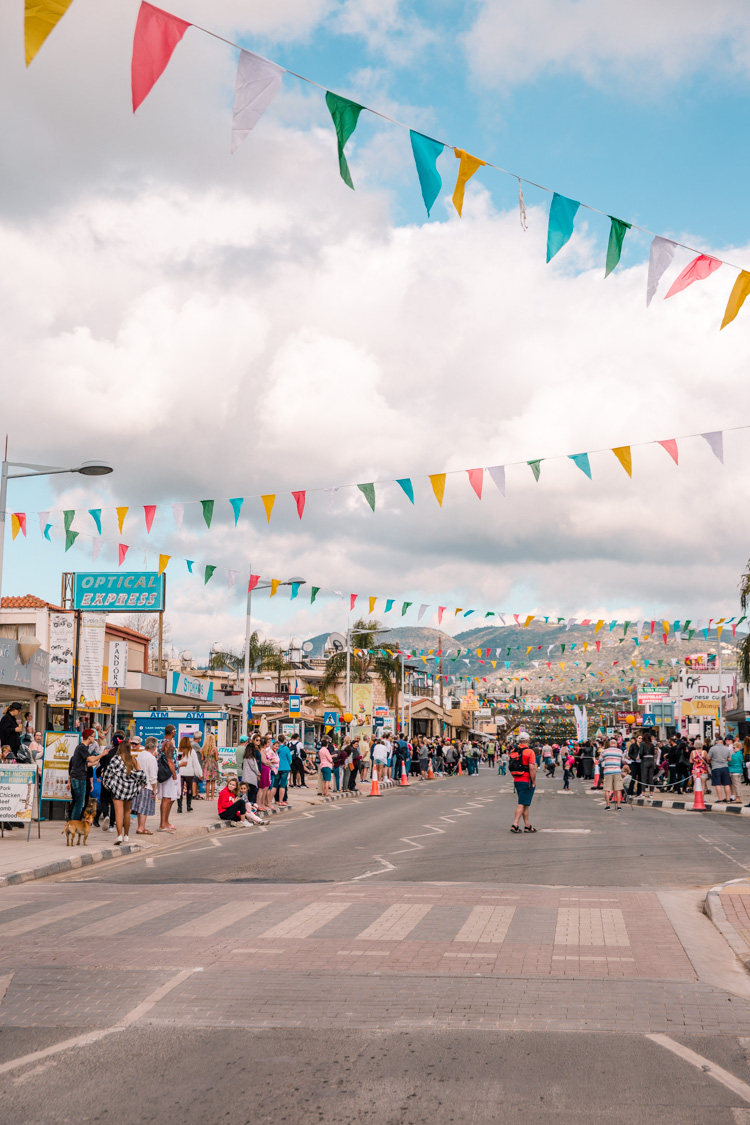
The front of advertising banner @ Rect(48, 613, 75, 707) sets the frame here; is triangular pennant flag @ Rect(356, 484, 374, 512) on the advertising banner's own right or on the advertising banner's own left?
on the advertising banner's own left

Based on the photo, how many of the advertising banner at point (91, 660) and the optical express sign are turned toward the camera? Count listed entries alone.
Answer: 2

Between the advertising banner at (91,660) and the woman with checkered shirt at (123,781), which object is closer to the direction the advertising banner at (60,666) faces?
the woman with checkered shirt

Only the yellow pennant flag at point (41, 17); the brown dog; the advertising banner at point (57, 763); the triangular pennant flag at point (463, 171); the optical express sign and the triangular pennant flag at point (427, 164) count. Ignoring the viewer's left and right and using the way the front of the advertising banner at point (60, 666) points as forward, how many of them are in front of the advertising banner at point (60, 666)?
5

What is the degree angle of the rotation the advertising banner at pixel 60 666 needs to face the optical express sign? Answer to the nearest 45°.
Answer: approximately 135° to its left

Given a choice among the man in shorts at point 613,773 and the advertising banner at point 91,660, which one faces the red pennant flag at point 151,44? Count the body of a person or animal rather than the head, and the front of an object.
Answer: the advertising banner

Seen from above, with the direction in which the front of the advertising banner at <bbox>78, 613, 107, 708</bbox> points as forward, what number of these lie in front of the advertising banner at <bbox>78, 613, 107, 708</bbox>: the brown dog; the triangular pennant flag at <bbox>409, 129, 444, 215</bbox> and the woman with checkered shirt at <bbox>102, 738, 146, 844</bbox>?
3
